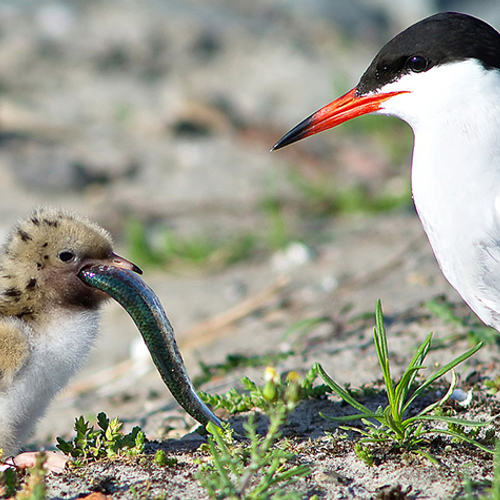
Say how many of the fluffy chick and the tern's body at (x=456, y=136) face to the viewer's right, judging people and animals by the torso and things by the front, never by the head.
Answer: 1

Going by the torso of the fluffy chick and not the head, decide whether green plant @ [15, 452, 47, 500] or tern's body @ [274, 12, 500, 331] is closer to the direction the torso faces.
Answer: the tern's body

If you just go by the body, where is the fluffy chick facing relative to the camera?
to the viewer's right

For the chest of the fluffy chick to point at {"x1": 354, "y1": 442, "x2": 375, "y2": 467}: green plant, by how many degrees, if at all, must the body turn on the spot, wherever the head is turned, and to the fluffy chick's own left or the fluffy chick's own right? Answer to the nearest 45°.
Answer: approximately 45° to the fluffy chick's own right

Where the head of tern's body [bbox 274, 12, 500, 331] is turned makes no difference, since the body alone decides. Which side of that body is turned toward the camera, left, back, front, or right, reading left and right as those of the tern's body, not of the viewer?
left

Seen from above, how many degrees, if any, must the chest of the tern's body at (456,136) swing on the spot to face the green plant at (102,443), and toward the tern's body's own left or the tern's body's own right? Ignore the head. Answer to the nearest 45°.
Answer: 0° — it already faces it

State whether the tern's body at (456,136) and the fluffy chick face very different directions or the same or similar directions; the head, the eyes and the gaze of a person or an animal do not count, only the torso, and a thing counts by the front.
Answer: very different directions
